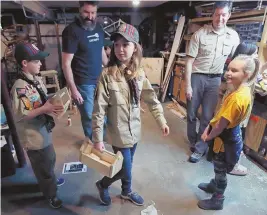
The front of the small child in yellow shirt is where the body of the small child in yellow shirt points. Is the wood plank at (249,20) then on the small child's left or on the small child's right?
on the small child's right

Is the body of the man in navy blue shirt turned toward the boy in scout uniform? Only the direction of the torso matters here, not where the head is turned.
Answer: no

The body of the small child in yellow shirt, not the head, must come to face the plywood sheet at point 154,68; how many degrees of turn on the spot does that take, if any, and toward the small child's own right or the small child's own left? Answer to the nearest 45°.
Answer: approximately 45° to the small child's own right

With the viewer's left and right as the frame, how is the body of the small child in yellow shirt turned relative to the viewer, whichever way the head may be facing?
facing to the left of the viewer

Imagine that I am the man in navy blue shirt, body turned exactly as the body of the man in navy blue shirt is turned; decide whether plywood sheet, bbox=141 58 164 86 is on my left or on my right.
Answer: on my left

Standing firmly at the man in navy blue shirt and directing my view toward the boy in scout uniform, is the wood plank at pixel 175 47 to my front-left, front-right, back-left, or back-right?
back-left

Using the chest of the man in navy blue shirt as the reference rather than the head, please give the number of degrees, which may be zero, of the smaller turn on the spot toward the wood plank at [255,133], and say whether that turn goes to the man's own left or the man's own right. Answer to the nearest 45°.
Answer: approximately 45° to the man's own left

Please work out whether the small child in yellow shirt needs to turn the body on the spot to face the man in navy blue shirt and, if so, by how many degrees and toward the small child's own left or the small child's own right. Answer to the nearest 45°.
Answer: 0° — they already face them

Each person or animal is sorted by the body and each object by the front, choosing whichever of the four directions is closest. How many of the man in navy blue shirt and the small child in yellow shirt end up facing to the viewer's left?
1

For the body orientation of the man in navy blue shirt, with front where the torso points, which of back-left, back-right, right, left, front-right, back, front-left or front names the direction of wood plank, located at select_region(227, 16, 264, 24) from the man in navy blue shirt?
front-left

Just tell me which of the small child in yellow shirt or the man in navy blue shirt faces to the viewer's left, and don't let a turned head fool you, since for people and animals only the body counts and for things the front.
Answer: the small child in yellow shirt

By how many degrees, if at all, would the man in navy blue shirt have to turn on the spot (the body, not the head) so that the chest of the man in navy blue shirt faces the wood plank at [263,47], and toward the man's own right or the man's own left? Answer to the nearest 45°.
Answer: approximately 45° to the man's own left

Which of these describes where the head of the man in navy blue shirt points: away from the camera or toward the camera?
toward the camera

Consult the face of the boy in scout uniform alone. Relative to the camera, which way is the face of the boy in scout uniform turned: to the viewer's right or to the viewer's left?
to the viewer's right
